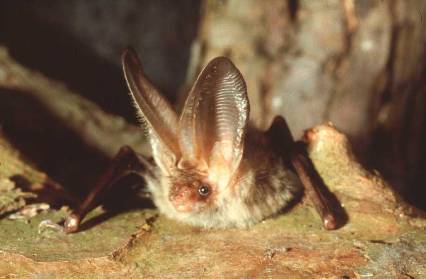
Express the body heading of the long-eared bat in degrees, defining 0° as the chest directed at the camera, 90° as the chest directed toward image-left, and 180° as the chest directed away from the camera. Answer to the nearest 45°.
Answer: approximately 45°

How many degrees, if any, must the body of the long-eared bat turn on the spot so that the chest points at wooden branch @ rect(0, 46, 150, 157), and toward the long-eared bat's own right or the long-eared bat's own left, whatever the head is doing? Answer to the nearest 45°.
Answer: approximately 90° to the long-eared bat's own right
